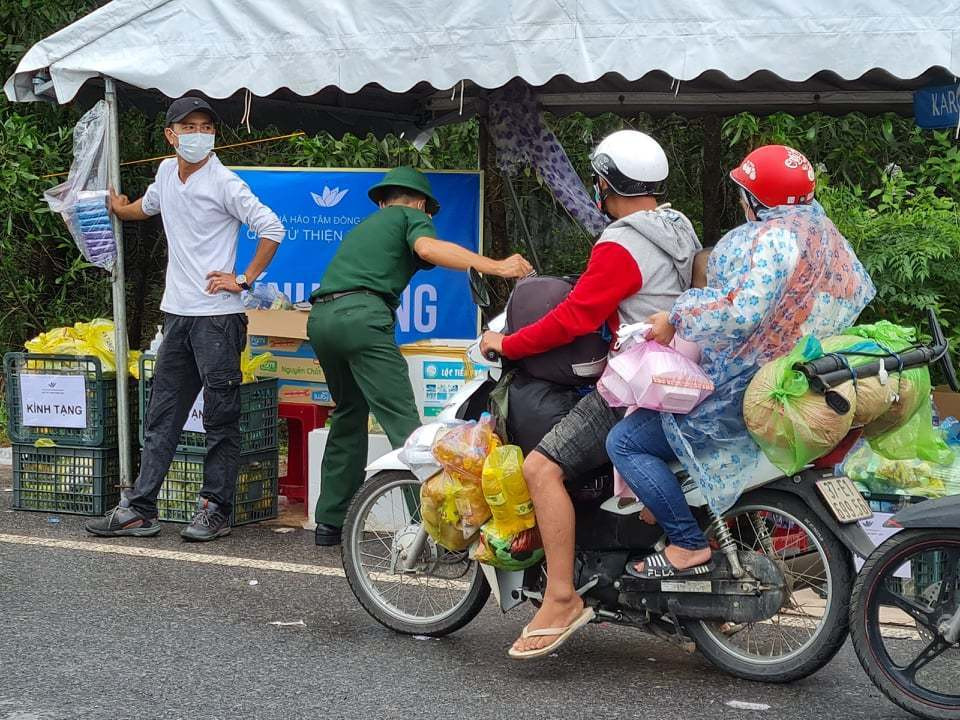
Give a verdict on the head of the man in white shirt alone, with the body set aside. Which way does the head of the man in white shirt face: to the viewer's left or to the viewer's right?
to the viewer's right

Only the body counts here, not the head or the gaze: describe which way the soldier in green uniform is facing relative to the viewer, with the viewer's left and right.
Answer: facing away from the viewer and to the right of the viewer

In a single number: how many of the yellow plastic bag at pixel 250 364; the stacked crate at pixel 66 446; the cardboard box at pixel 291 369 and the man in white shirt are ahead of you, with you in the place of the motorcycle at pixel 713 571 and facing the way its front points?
4

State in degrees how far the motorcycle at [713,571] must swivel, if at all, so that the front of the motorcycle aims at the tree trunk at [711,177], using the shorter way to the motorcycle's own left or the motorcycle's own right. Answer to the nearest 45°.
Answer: approximately 45° to the motorcycle's own right

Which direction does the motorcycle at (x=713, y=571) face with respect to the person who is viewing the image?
facing away from the viewer and to the left of the viewer

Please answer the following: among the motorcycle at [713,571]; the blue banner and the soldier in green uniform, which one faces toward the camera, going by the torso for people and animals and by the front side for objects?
the blue banner

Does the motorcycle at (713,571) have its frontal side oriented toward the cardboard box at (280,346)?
yes

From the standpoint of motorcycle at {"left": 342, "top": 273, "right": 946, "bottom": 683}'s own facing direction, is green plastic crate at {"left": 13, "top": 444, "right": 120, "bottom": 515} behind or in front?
in front

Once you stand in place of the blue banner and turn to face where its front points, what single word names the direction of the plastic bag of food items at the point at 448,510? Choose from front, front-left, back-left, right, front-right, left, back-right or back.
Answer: front

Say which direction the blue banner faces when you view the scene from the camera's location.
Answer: facing the viewer

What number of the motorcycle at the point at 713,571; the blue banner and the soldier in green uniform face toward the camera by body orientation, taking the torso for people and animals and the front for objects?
1

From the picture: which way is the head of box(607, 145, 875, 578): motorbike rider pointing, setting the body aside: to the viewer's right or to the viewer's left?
to the viewer's left
